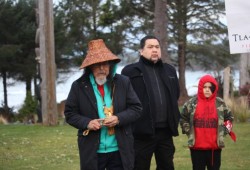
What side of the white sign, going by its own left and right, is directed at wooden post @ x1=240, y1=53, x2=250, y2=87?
back

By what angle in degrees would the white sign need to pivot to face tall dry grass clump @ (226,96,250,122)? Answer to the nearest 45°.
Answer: approximately 180°

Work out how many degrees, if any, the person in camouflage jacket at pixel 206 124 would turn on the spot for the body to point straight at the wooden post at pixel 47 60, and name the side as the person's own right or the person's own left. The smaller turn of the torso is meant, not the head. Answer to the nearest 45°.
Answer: approximately 135° to the person's own right

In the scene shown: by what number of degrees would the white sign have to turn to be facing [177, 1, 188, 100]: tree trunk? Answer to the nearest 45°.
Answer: approximately 180°

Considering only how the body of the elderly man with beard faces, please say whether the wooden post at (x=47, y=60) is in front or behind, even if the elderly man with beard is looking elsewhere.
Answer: behind

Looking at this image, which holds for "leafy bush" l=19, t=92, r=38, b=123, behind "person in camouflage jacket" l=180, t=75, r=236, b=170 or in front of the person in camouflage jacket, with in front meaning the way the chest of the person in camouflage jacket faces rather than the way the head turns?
behind
